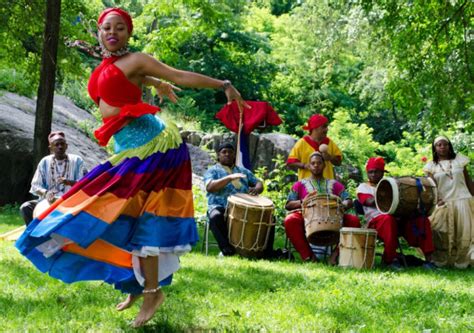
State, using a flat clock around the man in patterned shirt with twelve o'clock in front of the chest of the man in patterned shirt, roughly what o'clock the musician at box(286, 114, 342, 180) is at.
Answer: The musician is roughly at 9 o'clock from the man in patterned shirt.

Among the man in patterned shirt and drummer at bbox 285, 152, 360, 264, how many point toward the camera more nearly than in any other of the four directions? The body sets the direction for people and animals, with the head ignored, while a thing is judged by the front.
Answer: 2

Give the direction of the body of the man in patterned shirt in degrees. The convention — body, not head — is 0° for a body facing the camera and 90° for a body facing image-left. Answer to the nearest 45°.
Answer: approximately 0°

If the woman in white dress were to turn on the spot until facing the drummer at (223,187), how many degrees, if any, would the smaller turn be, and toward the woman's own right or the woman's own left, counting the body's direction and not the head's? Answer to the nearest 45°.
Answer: approximately 45° to the woman's own right

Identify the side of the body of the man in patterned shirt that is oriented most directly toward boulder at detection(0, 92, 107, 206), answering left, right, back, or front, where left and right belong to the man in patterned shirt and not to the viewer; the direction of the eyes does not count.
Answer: back

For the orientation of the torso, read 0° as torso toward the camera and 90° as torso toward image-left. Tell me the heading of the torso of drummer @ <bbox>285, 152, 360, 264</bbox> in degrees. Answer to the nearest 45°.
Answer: approximately 0°

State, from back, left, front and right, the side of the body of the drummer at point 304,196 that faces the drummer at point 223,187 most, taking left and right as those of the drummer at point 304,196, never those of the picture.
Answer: right
